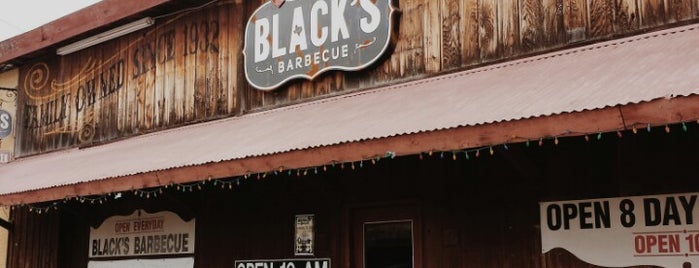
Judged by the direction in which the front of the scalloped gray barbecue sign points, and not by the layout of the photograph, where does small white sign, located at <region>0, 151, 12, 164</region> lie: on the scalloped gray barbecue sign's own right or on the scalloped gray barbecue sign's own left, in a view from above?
on the scalloped gray barbecue sign's own right

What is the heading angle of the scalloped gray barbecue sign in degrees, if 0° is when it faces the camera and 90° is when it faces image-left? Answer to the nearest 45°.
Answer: approximately 45°

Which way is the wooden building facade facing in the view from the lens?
facing the viewer and to the left of the viewer

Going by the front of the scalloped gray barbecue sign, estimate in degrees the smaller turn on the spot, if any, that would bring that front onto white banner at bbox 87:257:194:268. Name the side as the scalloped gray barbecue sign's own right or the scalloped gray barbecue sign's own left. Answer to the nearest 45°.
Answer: approximately 90° to the scalloped gray barbecue sign's own right
